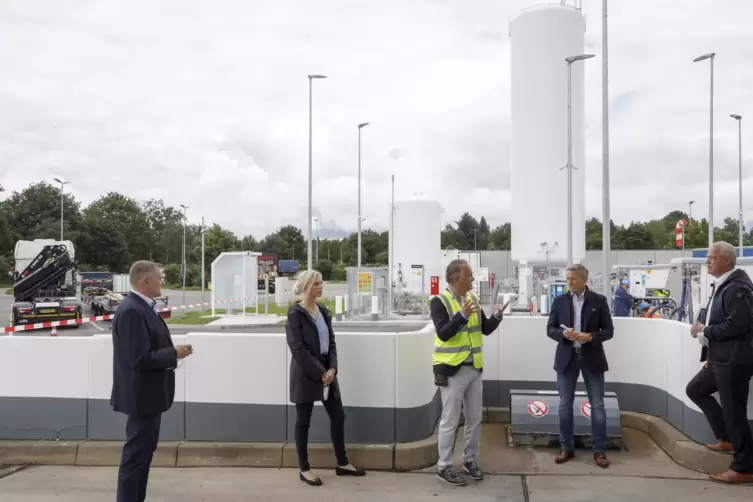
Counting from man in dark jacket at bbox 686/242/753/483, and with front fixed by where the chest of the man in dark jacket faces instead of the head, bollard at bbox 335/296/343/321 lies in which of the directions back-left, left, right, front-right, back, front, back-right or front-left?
front-right

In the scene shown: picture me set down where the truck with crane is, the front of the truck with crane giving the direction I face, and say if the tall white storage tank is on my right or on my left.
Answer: on my right

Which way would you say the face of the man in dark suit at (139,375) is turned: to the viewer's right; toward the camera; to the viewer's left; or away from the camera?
to the viewer's right

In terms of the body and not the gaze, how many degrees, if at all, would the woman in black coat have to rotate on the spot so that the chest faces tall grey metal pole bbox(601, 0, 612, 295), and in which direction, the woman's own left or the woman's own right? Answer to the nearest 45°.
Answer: approximately 90° to the woman's own left

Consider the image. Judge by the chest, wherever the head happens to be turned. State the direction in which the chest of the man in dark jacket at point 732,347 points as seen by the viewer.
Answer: to the viewer's left

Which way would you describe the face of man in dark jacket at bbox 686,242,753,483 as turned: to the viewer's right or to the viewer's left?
to the viewer's left

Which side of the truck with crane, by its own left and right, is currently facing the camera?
back

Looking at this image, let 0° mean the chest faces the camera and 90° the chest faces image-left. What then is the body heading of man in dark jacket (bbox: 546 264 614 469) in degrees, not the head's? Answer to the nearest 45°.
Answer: approximately 0°

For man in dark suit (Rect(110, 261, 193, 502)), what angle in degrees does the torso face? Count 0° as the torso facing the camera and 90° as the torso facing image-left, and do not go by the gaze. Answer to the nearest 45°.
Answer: approximately 270°

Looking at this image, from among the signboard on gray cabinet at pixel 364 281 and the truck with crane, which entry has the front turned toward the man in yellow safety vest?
the signboard on gray cabinet

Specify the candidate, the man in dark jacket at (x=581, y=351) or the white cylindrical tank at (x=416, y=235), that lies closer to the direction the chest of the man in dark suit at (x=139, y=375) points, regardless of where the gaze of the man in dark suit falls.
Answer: the man in dark jacket
